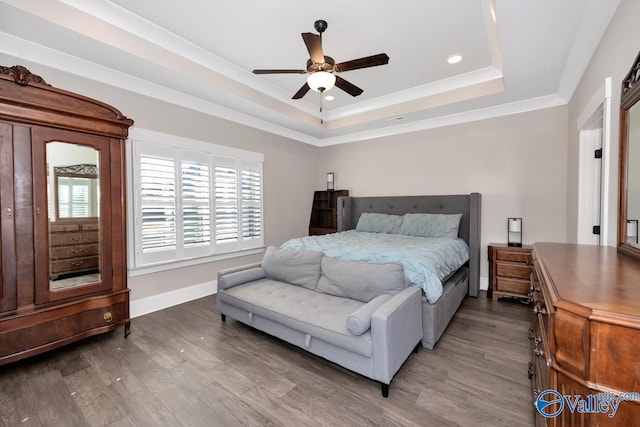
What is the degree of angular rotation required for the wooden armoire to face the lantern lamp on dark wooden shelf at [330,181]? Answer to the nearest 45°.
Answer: approximately 45° to its left

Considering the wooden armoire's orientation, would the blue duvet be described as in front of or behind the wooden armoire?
in front

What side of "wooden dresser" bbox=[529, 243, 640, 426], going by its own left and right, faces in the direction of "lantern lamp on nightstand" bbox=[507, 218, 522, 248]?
right

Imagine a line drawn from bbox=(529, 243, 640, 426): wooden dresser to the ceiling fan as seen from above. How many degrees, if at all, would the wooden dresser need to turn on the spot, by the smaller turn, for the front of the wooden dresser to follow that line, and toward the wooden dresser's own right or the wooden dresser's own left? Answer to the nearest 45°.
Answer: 0° — it already faces it

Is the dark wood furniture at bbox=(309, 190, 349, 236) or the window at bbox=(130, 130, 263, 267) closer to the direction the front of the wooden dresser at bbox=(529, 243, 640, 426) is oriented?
the window

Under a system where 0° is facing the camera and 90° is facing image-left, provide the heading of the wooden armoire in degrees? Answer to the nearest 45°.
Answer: approximately 315°

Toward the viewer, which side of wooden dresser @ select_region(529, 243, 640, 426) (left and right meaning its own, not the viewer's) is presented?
left

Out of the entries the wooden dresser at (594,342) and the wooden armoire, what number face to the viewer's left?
1

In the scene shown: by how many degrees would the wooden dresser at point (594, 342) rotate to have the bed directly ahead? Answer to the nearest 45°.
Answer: approximately 45° to its right

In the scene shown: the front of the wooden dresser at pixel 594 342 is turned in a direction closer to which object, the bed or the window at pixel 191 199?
the window

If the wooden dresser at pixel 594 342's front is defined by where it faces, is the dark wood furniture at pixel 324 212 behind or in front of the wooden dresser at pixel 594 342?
in front

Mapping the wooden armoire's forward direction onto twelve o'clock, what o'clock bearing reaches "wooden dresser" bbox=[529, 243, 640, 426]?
The wooden dresser is roughly at 1 o'clock from the wooden armoire.

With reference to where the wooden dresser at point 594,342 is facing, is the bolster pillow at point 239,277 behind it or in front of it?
in front

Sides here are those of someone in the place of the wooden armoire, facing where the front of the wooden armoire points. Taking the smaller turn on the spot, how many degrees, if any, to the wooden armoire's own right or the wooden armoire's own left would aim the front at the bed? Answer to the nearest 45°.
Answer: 0° — it already faces it
